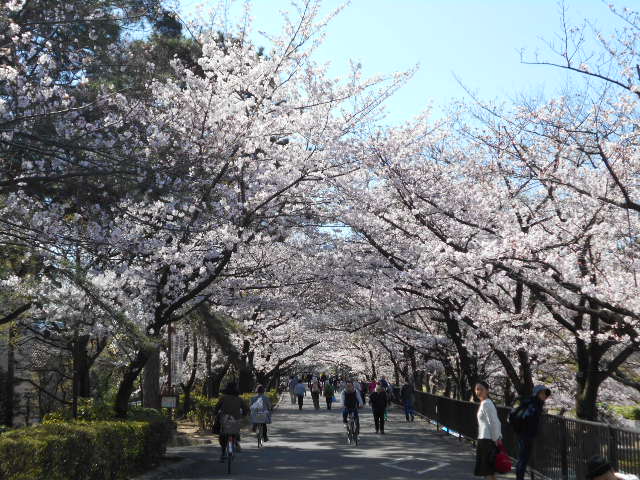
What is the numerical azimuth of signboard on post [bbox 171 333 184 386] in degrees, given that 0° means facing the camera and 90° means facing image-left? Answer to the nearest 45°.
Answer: approximately 0°

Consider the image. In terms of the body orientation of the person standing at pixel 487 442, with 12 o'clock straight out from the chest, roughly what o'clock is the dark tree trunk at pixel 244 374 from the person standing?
The dark tree trunk is roughly at 2 o'clock from the person standing.

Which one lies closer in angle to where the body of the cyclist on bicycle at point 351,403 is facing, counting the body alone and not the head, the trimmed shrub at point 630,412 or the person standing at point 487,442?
the person standing

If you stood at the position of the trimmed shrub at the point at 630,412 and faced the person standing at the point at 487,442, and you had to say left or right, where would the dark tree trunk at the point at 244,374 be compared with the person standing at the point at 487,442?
right

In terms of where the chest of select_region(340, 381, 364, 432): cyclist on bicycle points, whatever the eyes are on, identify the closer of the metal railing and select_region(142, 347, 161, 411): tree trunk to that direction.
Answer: the metal railing
